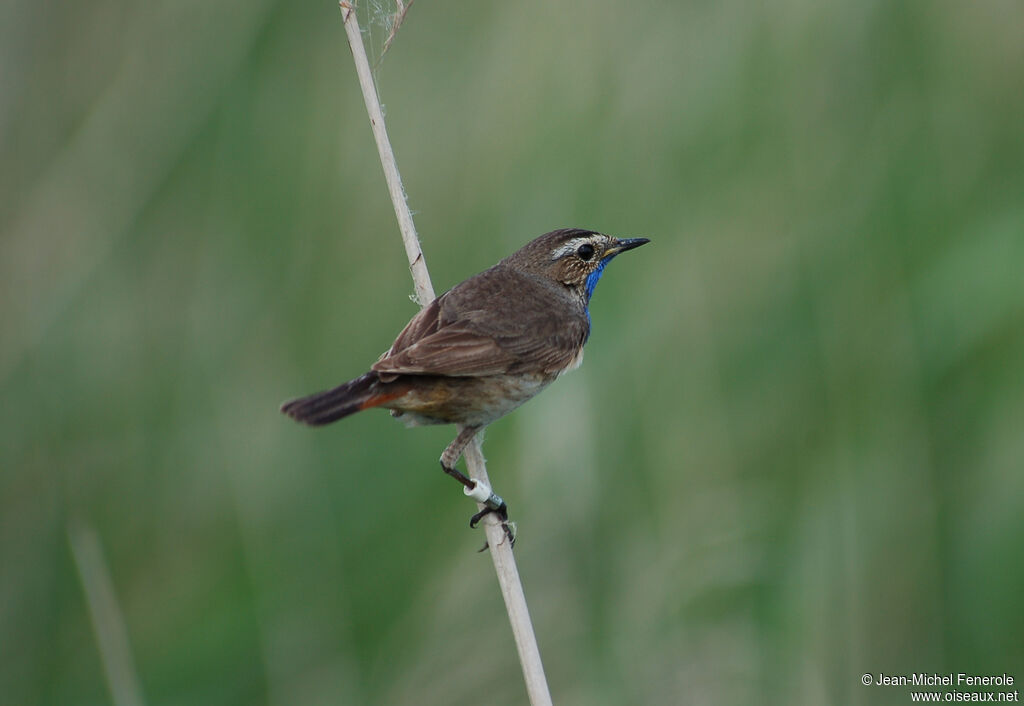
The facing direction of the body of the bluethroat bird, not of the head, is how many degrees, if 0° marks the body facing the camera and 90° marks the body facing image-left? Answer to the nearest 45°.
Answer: approximately 270°

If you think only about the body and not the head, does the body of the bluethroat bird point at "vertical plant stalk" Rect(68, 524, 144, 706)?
no
